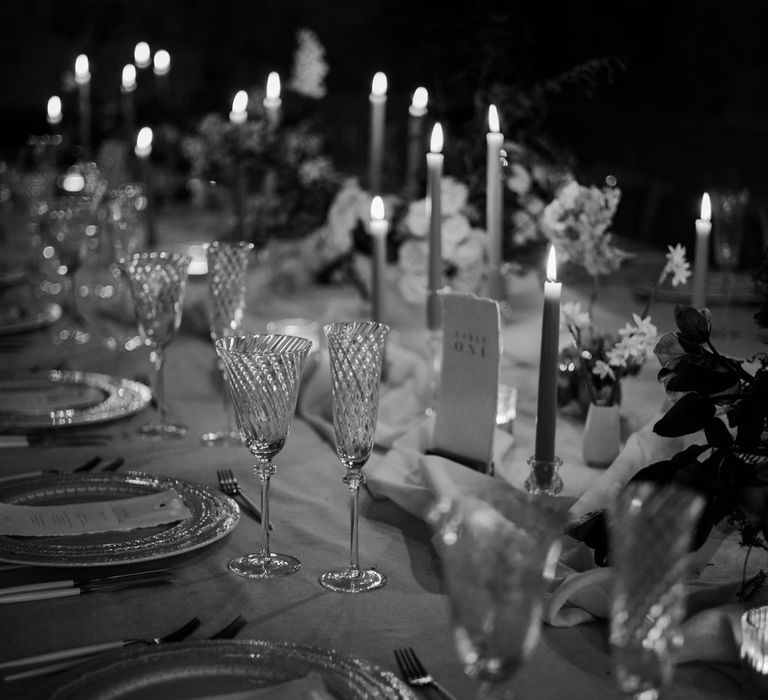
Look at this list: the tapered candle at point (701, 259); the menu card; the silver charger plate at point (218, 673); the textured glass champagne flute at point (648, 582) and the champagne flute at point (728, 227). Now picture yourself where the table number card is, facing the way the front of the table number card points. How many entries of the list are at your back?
2

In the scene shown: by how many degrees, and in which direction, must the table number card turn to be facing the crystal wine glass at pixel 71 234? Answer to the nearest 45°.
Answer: approximately 90° to its right

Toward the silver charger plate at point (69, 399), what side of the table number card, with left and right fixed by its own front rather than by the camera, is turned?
right

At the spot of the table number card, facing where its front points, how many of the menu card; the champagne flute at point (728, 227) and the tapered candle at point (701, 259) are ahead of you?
1

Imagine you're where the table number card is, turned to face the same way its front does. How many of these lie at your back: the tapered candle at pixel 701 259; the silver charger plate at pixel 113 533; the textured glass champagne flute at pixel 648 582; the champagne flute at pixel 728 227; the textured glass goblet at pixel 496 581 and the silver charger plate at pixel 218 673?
2

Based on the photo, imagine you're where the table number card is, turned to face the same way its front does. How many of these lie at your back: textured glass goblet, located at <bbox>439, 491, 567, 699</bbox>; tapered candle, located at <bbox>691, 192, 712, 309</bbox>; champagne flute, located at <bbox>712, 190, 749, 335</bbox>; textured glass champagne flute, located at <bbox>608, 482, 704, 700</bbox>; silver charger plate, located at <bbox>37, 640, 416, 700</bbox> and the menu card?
2

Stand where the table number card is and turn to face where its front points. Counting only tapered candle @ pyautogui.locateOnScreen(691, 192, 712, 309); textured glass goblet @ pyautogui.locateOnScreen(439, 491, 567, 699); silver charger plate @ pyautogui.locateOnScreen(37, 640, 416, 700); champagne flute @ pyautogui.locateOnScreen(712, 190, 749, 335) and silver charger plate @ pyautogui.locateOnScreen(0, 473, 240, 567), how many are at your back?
2

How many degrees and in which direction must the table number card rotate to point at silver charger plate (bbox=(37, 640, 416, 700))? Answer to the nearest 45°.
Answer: approximately 45° to its left

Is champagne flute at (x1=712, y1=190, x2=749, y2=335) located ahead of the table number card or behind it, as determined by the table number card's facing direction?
behind

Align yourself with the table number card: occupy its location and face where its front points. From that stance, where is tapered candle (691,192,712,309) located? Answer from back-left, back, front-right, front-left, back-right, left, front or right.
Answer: back

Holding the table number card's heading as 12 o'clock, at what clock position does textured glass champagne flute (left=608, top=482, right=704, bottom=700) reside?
The textured glass champagne flute is roughly at 10 o'clock from the table number card.
